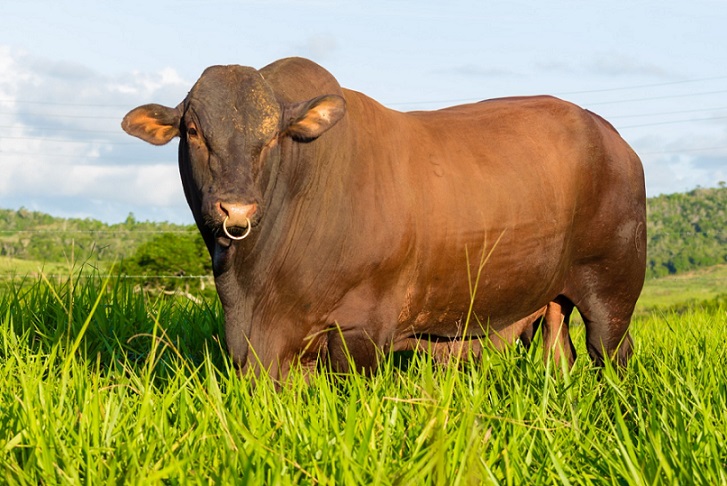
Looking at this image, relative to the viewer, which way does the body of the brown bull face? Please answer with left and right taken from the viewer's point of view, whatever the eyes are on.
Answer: facing the viewer and to the left of the viewer
